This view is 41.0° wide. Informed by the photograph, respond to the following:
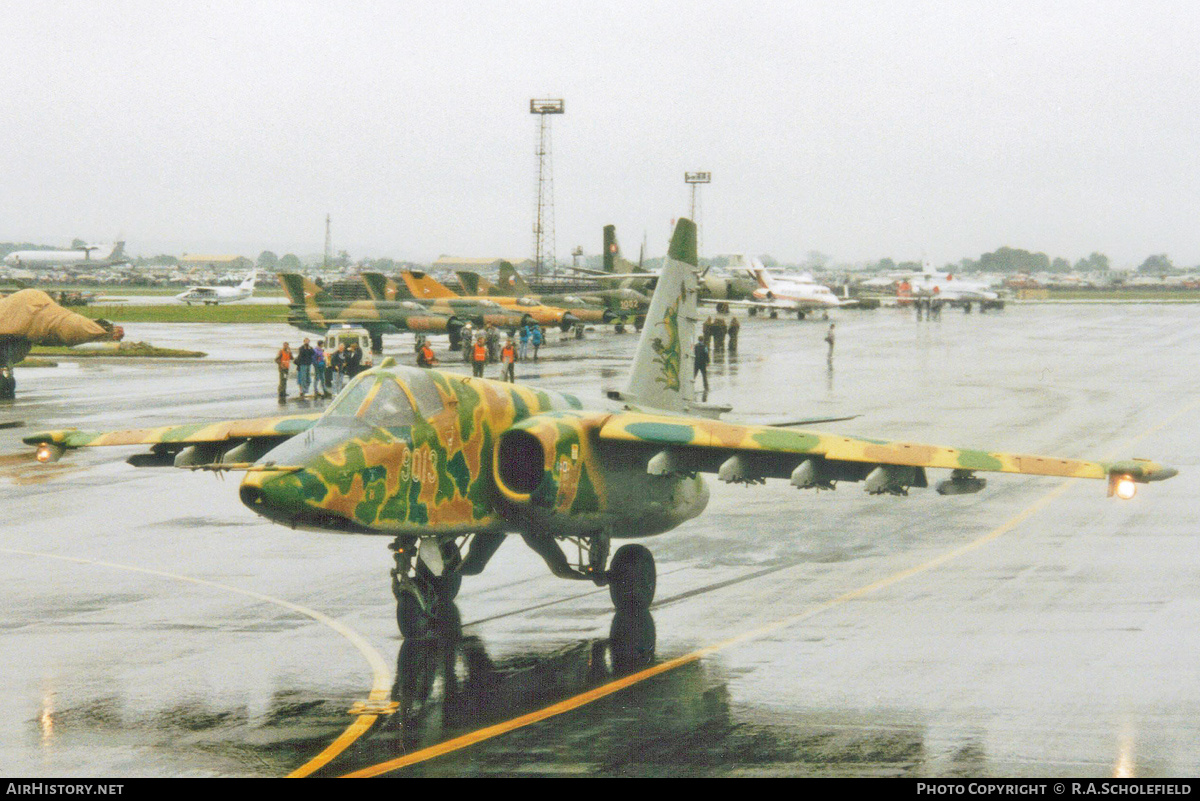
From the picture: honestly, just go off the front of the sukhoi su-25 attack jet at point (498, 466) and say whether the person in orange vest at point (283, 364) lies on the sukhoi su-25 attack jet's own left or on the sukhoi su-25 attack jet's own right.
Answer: on the sukhoi su-25 attack jet's own right

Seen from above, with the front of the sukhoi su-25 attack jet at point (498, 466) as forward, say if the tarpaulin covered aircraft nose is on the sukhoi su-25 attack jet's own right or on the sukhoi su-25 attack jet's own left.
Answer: on the sukhoi su-25 attack jet's own right

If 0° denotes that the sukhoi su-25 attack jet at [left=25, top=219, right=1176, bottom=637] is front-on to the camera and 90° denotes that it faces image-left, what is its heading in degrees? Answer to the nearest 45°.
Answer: approximately 45°
